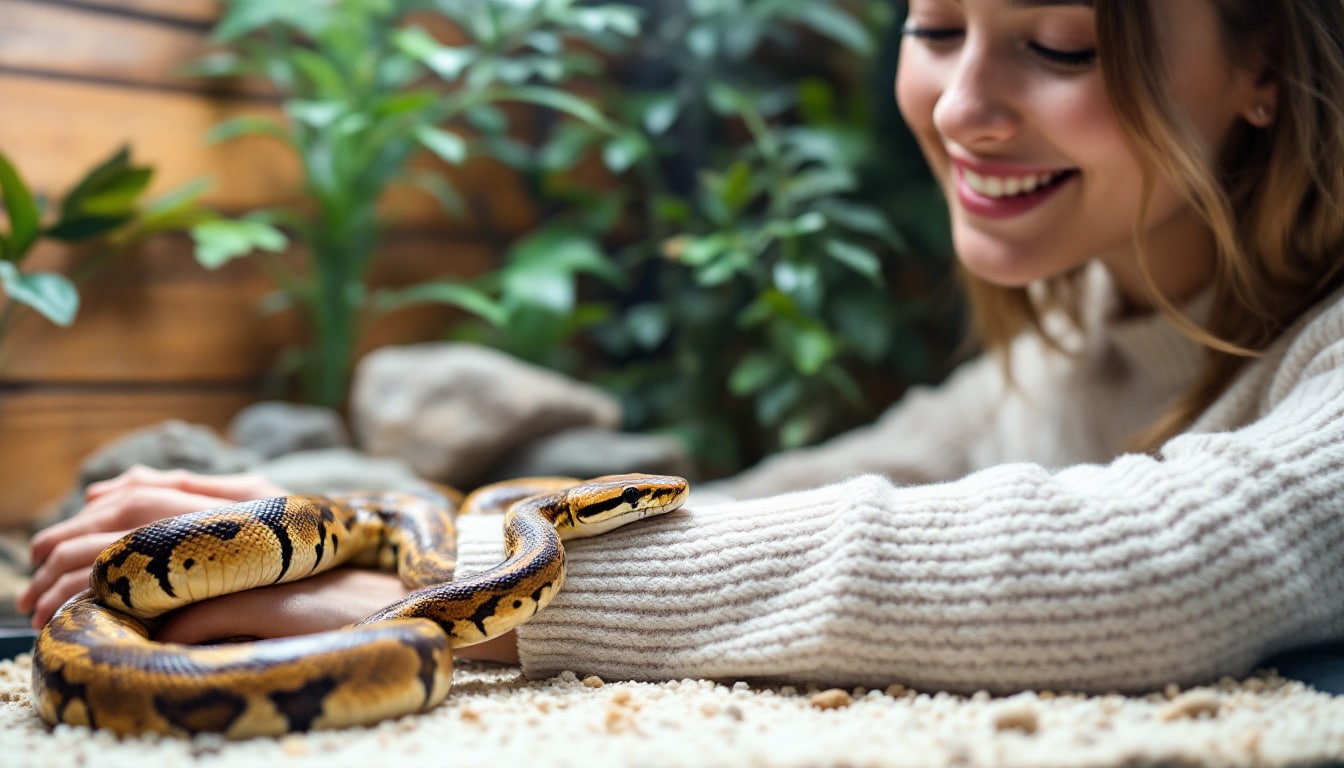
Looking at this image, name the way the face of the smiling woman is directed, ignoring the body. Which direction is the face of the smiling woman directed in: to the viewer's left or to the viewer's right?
to the viewer's left

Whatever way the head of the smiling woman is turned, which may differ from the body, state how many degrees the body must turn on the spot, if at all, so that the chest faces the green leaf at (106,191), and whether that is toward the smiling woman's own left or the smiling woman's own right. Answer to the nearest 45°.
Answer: approximately 90° to the smiling woman's own right

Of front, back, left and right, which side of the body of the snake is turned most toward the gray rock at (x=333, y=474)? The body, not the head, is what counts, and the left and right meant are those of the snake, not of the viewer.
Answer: left

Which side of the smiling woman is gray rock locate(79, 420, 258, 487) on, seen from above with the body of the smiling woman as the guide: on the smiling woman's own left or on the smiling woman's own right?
on the smiling woman's own right

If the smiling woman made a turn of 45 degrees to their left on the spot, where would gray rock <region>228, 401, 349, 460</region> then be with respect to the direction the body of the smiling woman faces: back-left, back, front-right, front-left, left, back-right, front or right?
back-right

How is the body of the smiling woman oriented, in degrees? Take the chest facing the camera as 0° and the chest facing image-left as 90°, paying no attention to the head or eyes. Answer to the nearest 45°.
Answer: approximately 45°

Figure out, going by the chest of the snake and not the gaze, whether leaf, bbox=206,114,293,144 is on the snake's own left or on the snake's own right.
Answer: on the snake's own left

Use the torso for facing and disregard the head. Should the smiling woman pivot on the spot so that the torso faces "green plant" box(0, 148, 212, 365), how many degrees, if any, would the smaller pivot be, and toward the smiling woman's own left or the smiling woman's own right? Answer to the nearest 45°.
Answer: approximately 90° to the smiling woman's own right

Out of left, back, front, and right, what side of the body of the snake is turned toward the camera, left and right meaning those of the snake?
right

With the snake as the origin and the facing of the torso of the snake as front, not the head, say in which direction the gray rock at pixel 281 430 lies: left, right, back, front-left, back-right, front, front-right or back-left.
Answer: left

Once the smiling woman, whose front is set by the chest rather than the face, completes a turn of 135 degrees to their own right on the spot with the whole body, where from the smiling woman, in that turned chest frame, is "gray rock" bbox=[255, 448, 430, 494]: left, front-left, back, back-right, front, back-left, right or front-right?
front-left

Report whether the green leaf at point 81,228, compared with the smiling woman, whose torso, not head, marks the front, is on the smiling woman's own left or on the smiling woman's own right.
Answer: on the smiling woman's own right
